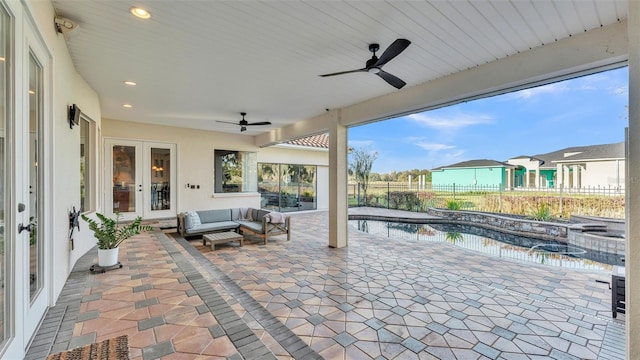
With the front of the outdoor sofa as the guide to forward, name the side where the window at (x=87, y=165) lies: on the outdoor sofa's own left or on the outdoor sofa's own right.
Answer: on the outdoor sofa's own right

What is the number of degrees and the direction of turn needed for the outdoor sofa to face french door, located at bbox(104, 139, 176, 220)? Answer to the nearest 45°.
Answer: approximately 135° to its right

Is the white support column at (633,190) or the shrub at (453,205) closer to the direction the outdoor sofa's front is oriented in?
the white support column

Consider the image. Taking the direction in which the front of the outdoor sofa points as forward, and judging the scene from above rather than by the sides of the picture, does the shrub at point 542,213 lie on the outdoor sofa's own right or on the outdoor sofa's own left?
on the outdoor sofa's own left

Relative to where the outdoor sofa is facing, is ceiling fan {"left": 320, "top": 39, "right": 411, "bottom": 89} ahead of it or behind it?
ahead

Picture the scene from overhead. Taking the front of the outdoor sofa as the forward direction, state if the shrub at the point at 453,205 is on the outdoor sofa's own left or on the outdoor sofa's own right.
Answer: on the outdoor sofa's own left

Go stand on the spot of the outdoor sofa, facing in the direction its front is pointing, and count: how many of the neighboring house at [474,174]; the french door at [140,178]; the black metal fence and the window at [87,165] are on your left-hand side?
2

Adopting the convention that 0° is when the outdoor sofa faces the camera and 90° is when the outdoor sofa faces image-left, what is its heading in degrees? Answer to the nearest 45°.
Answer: approximately 0°

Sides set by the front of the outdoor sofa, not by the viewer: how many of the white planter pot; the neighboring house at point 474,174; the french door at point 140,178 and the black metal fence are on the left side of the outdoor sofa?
2

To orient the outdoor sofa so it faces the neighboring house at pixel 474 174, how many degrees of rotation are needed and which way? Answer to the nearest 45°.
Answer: approximately 90° to its left

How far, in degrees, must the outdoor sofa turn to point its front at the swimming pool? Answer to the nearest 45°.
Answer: approximately 90° to its left

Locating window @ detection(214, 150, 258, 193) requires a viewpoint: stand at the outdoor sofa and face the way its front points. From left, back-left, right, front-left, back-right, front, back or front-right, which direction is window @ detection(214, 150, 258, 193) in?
back

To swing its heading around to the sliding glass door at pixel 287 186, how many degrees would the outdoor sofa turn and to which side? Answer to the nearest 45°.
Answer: approximately 135° to its left

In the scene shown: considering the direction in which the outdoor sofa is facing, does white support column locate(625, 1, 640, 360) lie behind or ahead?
ahead
